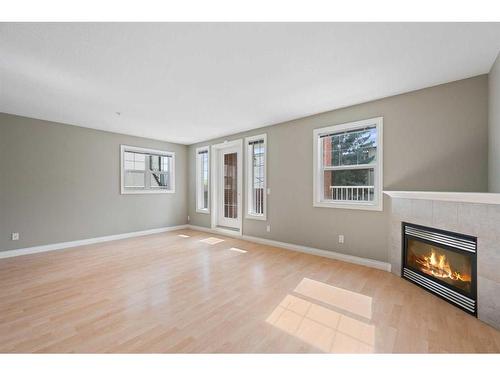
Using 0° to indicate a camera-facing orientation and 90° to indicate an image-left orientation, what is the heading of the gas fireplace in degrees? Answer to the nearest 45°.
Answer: approximately 45°
